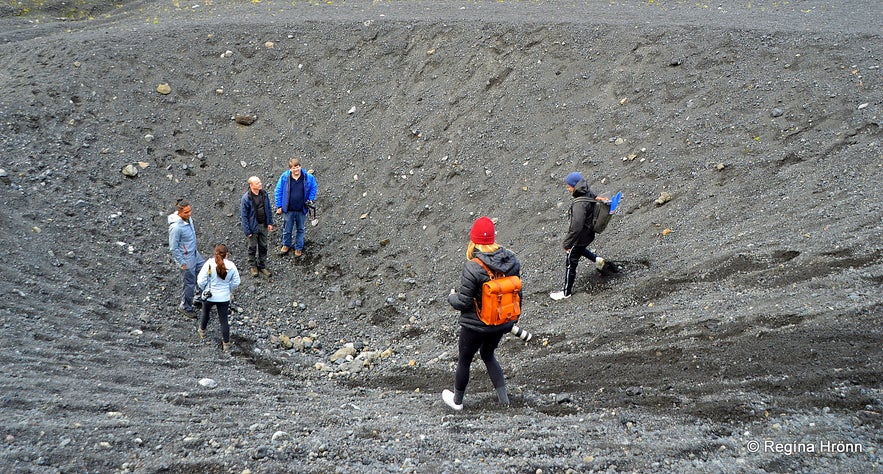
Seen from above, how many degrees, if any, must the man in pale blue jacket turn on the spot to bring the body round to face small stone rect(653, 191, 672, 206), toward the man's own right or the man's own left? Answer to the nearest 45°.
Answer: approximately 45° to the man's own left

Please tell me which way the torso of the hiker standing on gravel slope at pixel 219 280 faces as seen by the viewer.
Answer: away from the camera

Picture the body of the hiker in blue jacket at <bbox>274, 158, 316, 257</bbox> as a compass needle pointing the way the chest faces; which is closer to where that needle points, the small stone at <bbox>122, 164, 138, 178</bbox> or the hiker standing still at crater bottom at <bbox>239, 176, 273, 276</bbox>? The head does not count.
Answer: the hiker standing still at crater bottom

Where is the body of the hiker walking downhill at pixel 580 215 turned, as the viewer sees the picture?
to the viewer's left

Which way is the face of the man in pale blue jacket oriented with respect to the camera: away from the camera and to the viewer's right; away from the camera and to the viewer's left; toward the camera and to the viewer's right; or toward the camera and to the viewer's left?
toward the camera and to the viewer's right

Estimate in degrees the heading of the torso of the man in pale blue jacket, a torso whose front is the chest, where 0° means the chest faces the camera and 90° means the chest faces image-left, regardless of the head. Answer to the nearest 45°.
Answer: approximately 315°
